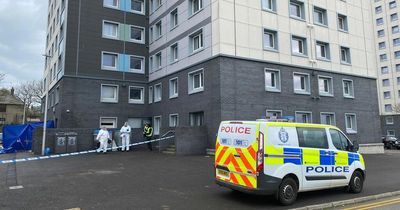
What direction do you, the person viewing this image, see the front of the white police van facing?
facing away from the viewer and to the right of the viewer

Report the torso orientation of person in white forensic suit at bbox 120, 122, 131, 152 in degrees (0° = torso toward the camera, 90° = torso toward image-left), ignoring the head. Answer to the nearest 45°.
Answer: approximately 0°

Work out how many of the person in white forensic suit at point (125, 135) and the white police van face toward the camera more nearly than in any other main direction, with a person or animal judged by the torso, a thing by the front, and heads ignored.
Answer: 1

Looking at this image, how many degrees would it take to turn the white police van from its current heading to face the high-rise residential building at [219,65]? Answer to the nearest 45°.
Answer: approximately 45° to its left

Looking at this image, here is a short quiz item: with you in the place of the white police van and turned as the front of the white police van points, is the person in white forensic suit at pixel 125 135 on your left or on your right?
on your left

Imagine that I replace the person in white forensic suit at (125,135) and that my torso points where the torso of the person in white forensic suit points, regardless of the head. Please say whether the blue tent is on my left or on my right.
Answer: on my right

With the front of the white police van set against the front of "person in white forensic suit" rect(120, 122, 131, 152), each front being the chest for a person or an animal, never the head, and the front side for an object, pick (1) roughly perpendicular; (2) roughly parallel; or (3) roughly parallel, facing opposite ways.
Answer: roughly perpendicular

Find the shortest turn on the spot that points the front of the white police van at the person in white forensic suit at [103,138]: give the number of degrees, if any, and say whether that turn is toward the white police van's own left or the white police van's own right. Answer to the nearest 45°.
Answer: approximately 90° to the white police van's own left
